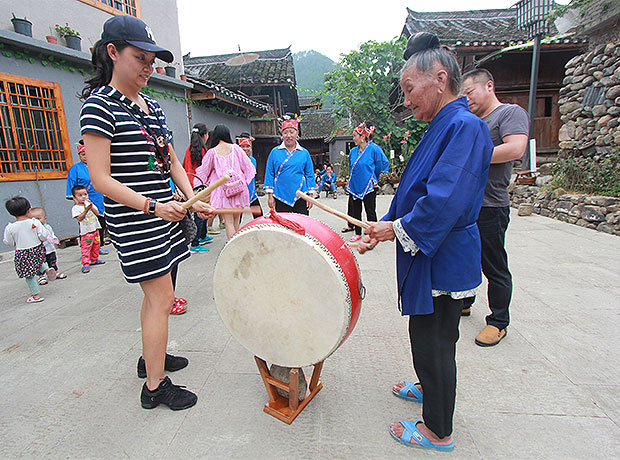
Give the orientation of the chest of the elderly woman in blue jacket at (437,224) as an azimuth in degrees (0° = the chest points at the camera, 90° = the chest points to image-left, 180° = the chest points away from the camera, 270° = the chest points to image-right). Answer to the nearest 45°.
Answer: approximately 90°

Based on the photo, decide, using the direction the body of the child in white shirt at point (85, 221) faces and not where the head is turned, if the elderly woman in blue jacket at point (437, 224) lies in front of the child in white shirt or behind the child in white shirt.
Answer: in front

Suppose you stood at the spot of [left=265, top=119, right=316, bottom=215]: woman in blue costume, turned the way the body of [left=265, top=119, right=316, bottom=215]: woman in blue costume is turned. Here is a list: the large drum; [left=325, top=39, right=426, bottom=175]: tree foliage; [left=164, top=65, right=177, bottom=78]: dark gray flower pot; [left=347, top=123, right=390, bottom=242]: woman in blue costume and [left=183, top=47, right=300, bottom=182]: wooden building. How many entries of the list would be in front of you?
1

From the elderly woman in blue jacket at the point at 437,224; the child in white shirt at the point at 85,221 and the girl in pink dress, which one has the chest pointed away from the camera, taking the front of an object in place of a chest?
the girl in pink dress

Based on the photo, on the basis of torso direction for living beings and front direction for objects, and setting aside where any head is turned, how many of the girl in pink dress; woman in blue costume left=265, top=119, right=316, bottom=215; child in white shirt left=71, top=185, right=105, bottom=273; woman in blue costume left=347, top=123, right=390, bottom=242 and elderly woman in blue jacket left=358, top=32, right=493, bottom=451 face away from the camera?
1

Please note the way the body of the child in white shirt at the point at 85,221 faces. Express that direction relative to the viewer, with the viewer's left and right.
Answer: facing the viewer and to the right of the viewer

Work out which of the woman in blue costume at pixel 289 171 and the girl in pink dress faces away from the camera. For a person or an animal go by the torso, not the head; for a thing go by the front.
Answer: the girl in pink dress

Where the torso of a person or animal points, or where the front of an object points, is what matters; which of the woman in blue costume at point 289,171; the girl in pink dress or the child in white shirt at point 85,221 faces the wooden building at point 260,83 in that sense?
the girl in pink dress

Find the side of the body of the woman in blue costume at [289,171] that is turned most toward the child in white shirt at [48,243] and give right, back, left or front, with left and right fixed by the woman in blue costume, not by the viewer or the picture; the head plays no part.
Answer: right

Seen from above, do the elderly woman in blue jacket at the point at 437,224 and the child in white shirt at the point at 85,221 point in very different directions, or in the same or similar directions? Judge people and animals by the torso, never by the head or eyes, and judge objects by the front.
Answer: very different directions

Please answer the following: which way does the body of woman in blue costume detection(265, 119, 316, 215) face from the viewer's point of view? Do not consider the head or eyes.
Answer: toward the camera

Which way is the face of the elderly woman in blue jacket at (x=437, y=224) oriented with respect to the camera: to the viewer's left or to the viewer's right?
to the viewer's left

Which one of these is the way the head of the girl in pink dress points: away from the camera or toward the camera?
away from the camera

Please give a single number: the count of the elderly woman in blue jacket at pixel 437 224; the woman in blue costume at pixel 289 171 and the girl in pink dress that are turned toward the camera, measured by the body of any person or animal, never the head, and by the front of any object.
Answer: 1

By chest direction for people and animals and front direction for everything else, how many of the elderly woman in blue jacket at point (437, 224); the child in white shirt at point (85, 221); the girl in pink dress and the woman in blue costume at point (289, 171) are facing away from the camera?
1

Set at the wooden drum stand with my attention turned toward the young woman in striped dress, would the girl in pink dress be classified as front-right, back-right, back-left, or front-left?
front-right

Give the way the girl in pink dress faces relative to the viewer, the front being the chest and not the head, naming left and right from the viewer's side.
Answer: facing away from the viewer

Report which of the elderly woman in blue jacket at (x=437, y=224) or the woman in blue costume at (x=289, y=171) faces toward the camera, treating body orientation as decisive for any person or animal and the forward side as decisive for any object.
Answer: the woman in blue costume
